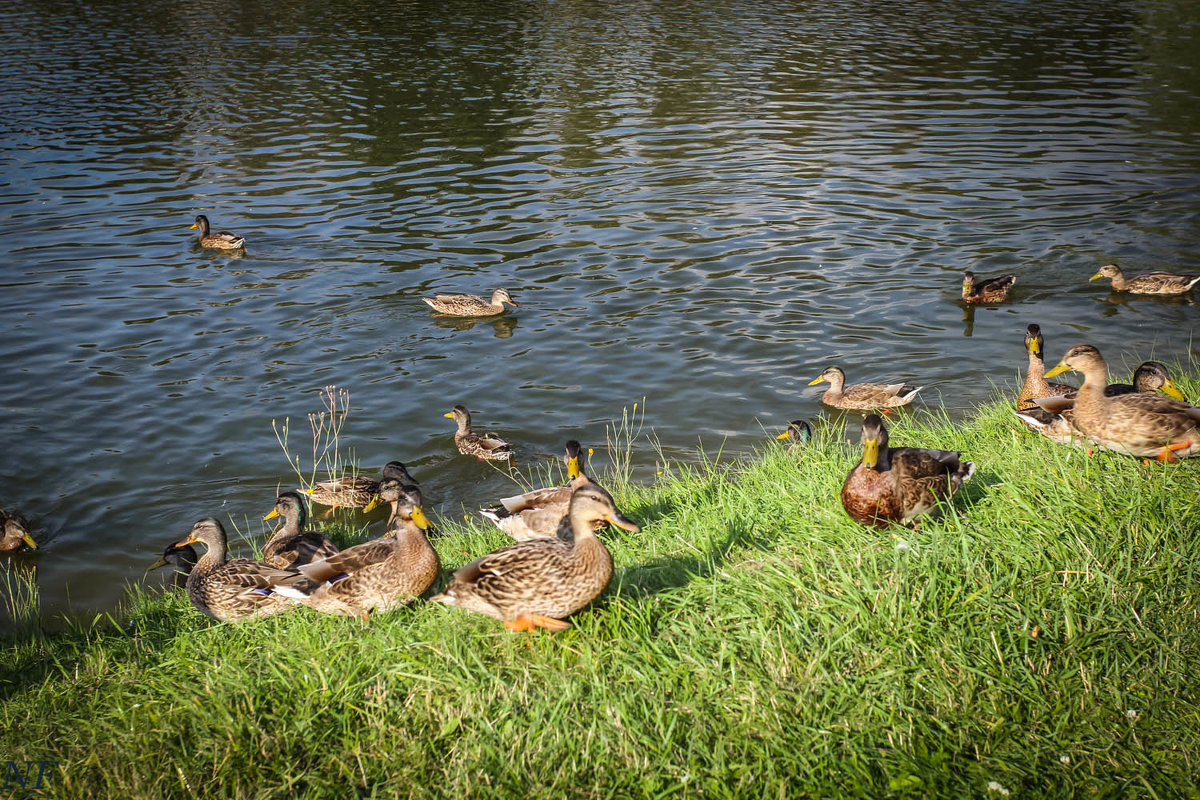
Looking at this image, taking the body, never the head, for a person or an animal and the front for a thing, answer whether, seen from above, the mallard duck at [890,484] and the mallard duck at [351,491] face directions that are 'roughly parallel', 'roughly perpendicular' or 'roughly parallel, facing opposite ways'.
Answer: roughly parallel, facing opposite ways

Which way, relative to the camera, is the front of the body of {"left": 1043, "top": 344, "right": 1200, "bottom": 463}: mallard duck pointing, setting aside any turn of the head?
to the viewer's left

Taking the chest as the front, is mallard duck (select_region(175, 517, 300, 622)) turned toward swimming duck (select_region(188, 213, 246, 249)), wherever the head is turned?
no

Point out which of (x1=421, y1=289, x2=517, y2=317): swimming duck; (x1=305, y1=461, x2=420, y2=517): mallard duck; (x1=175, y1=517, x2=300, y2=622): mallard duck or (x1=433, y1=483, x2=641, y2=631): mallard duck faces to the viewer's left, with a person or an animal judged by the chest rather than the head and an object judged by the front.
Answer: (x1=175, y1=517, x2=300, y2=622): mallard duck

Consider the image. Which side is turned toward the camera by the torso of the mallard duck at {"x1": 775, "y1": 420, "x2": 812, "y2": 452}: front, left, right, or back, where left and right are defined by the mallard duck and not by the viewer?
left

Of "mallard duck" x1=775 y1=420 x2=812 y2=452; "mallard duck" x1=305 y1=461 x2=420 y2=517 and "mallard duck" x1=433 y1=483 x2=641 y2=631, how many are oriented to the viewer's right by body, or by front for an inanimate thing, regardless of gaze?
2

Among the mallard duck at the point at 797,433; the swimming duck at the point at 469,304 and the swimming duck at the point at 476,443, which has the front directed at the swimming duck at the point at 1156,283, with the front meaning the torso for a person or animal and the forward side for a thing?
the swimming duck at the point at 469,304

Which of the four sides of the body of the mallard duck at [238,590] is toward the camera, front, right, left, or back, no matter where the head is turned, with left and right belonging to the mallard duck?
left

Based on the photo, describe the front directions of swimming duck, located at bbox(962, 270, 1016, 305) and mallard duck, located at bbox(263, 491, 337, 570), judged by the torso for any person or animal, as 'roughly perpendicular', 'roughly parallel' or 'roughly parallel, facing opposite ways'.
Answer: roughly parallel

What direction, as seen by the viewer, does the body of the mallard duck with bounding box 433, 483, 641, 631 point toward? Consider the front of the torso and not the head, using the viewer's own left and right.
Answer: facing to the right of the viewer

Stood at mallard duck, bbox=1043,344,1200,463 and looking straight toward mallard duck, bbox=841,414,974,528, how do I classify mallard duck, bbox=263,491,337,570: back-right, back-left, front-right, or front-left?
front-right

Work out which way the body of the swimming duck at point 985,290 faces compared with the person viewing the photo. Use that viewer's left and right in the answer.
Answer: facing the viewer and to the left of the viewer

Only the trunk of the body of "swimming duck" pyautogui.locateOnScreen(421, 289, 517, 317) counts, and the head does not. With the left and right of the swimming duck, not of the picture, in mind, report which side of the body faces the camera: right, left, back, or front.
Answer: right

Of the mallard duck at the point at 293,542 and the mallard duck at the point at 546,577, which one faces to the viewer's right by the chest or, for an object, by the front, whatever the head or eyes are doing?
the mallard duck at the point at 546,577

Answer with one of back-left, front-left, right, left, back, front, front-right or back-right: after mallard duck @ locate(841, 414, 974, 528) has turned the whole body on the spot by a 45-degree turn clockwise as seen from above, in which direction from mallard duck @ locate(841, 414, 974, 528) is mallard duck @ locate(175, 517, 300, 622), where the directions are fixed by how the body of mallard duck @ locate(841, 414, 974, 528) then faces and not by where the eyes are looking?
front

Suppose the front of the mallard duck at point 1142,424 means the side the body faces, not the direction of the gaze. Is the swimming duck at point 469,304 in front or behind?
in front

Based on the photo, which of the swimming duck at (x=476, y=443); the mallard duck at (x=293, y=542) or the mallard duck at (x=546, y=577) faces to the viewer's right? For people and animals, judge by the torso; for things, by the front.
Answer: the mallard duck at (x=546, y=577)

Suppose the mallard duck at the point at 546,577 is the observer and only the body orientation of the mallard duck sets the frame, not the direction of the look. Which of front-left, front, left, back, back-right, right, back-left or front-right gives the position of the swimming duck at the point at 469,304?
left

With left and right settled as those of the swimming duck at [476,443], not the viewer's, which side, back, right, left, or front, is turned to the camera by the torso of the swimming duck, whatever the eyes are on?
left
